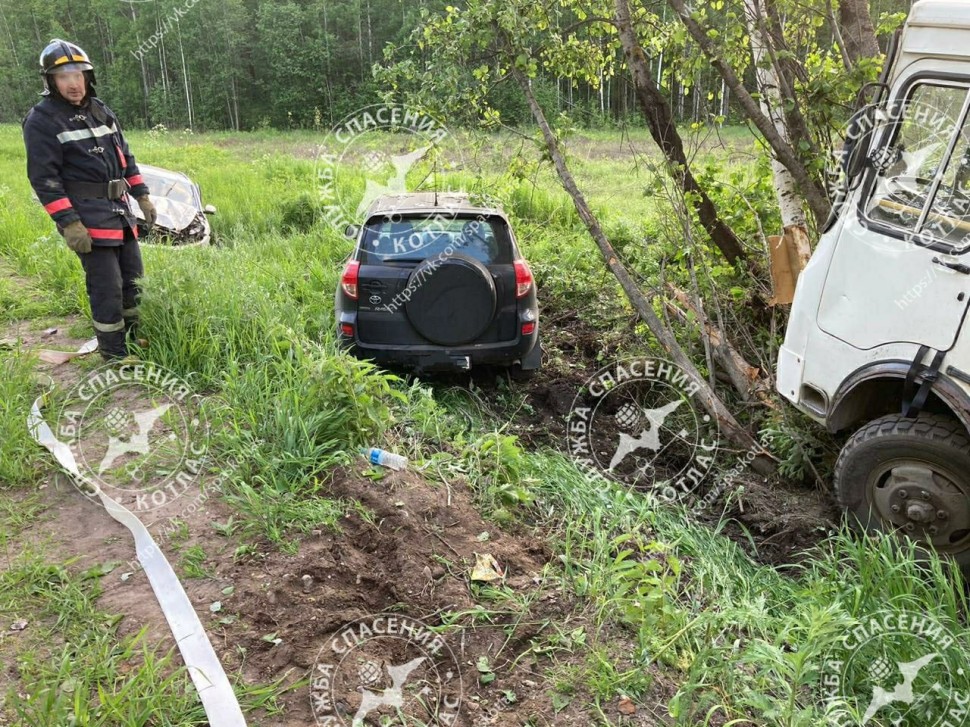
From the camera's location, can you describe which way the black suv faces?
facing away from the viewer

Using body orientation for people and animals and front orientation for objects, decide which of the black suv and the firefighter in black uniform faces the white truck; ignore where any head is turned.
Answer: the firefighter in black uniform

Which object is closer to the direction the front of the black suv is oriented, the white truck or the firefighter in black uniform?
the firefighter in black uniform

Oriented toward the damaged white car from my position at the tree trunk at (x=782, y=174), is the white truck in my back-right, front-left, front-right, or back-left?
back-left

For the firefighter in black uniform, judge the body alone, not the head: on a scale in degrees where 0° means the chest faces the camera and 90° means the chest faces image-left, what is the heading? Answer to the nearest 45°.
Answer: approximately 315°

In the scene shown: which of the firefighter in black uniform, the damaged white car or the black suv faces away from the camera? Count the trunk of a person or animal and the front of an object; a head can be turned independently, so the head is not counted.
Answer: the black suv

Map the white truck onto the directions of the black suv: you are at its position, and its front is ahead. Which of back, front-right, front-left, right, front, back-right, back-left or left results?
back-right

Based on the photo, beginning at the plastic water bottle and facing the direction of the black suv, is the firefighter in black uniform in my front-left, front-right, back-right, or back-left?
front-left

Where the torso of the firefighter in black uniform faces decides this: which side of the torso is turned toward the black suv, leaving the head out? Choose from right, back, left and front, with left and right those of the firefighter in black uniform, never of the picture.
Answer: left

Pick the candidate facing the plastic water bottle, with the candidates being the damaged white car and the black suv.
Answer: the damaged white car

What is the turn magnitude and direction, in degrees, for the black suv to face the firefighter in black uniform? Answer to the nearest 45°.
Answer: approximately 90° to its left

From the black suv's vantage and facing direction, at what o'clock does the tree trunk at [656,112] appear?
The tree trunk is roughly at 2 o'clock from the black suv.

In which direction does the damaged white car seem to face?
toward the camera
